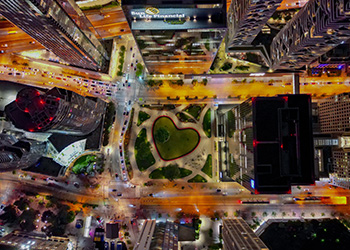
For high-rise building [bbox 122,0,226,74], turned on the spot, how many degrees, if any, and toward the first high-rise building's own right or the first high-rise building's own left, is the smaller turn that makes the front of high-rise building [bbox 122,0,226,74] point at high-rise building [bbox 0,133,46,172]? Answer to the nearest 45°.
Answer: approximately 90° to the first high-rise building's own right

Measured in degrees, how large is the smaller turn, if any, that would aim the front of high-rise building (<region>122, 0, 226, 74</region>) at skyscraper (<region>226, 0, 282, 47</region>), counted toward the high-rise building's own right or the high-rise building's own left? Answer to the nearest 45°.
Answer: approximately 135° to the high-rise building's own left

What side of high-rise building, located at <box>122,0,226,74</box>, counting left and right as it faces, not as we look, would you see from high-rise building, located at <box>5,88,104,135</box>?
right

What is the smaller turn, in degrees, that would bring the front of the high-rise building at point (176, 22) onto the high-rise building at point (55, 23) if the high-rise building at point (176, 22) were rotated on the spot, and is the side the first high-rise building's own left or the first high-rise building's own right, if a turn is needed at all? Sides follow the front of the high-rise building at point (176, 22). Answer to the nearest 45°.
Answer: approximately 90° to the first high-rise building's own right

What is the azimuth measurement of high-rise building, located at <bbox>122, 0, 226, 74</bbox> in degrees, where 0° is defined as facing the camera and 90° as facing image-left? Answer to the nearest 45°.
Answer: approximately 0°

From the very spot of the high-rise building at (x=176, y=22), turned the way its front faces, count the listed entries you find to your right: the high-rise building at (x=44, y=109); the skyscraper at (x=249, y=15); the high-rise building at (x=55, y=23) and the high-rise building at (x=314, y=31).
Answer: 2

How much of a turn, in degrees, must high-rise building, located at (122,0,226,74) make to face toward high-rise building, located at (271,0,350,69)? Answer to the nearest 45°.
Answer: approximately 90° to its left
